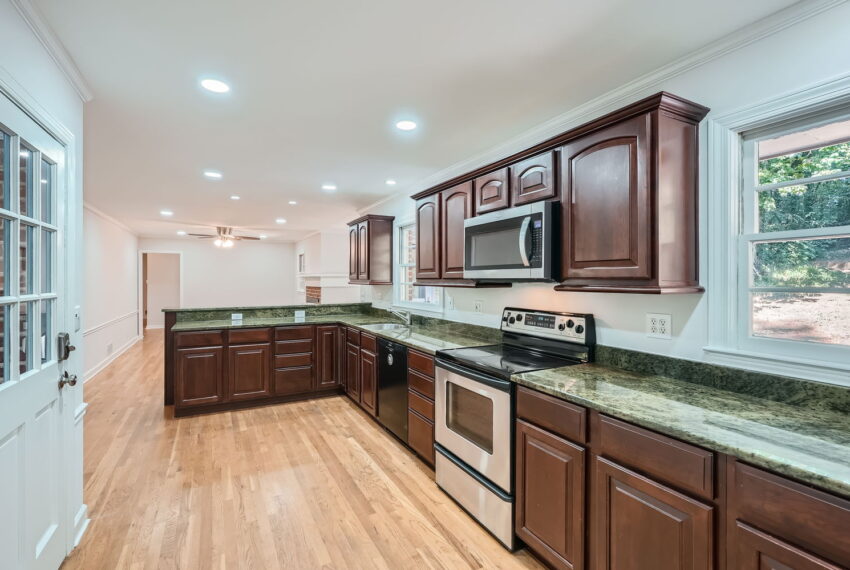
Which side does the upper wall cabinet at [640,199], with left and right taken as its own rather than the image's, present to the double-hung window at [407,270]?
right

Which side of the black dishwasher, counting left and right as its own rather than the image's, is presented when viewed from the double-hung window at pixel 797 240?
left

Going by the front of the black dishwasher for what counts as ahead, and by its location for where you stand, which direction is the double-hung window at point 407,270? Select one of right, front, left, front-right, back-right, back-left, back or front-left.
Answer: back-right
